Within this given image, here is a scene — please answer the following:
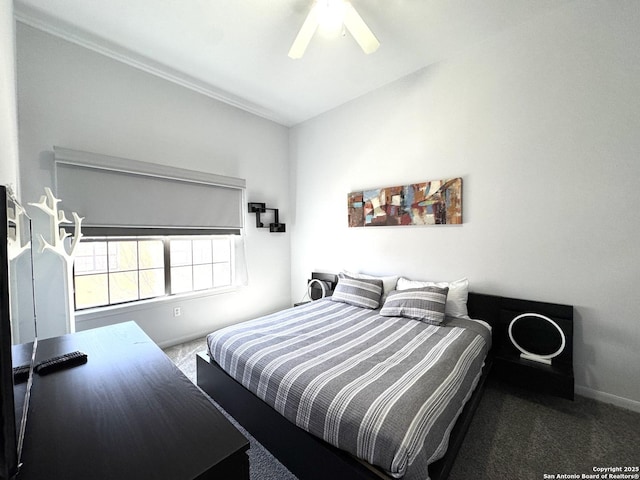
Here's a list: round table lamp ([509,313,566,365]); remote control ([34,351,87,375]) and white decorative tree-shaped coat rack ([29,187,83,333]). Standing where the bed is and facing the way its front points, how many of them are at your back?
1

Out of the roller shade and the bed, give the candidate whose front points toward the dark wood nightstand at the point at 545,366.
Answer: the roller shade

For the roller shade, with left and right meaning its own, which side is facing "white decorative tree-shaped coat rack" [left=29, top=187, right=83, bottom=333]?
right

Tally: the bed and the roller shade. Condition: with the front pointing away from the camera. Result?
0

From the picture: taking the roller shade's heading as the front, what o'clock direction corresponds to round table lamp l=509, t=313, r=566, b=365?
The round table lamp is roughly at 12 o'clock from the roller shade.

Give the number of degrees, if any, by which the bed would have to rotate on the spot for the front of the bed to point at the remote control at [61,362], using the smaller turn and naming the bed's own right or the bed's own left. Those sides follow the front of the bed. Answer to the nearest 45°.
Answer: approximately 45° to the bed's own right

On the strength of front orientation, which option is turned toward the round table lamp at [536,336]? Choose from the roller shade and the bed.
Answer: the roller shade

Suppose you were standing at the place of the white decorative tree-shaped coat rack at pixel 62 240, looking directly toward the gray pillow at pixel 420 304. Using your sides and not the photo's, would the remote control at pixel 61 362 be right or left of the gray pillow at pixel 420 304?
right

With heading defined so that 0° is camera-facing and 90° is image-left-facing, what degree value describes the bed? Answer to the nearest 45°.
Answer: approximately 45°

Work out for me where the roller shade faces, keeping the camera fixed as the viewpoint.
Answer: facing the viewer and to the right of the viewer
